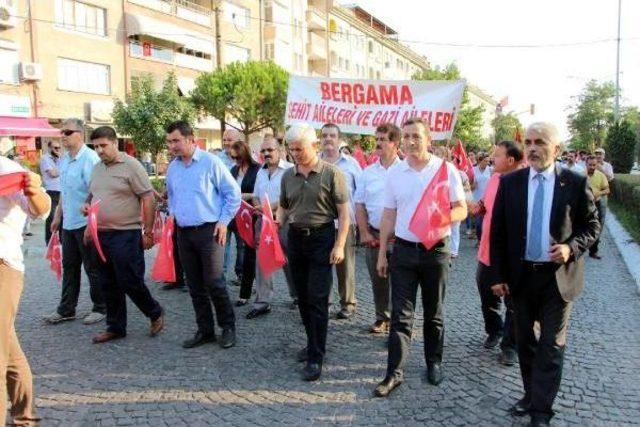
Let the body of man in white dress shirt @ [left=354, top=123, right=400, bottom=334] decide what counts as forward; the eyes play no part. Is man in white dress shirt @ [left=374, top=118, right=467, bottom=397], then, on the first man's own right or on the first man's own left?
on the first man's own left

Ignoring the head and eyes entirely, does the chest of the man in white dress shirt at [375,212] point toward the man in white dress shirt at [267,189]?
no

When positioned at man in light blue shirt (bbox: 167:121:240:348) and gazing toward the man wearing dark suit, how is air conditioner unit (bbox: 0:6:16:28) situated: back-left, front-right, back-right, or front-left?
back-left

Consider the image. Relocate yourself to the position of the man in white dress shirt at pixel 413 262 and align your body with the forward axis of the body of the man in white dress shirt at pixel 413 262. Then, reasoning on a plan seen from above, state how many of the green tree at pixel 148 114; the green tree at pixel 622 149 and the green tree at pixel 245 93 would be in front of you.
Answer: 0

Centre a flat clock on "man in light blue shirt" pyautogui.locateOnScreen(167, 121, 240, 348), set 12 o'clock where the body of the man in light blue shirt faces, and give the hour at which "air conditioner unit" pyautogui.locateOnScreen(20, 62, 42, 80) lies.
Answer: The air conditioner unit is roughly at 4 o'clock from the man in light blue shirt.

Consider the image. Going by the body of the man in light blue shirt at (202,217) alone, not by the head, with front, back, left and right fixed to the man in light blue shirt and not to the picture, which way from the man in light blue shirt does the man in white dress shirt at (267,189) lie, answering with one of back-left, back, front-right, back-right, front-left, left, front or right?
back

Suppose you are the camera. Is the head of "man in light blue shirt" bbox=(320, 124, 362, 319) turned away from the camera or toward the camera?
toward the camera

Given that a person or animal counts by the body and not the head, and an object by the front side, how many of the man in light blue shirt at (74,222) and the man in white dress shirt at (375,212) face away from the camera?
0

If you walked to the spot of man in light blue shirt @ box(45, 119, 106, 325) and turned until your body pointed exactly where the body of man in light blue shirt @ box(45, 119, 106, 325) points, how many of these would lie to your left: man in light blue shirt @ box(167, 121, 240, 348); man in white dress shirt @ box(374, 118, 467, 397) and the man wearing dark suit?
3

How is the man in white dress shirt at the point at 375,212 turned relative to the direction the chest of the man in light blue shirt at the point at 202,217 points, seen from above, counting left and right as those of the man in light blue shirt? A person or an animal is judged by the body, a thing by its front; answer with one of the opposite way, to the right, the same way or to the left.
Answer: the same way

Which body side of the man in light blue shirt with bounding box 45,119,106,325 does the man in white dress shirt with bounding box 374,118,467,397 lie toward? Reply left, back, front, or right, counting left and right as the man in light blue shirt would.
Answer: left

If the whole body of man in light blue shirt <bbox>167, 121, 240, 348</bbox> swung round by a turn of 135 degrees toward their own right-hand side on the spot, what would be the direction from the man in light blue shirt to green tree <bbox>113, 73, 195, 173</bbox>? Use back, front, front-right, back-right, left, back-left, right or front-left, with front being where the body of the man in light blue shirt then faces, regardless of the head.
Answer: front

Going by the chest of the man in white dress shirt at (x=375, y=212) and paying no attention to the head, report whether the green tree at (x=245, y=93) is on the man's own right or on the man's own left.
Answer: on the man's own right

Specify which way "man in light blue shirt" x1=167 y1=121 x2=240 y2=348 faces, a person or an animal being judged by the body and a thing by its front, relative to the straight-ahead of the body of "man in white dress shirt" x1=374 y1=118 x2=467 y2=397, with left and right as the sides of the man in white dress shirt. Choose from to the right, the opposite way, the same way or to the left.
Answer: the same way

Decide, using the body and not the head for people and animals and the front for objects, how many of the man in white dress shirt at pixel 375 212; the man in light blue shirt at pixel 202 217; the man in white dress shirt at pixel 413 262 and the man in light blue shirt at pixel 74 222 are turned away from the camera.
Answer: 0

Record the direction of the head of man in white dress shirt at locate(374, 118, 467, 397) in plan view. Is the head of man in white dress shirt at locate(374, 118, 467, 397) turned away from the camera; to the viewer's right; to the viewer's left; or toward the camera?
toward the camera

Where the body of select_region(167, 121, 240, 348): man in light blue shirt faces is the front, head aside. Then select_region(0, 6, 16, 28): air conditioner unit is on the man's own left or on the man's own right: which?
on the man's own right

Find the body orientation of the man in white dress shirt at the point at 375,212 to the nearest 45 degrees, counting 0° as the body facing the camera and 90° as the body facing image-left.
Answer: approximately 45°

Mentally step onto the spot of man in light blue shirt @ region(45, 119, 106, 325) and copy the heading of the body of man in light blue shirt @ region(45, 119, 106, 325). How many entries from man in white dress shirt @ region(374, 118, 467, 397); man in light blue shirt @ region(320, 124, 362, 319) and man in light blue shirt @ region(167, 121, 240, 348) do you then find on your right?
0

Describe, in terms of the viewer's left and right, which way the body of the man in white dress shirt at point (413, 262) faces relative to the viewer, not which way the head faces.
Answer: facing the viewer

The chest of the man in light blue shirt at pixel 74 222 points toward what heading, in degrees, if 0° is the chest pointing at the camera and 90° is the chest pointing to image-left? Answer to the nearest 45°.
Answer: approximately 45°

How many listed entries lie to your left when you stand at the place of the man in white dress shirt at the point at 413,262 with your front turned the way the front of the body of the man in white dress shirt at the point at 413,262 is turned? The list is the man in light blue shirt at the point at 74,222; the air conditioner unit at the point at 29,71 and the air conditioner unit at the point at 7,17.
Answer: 0

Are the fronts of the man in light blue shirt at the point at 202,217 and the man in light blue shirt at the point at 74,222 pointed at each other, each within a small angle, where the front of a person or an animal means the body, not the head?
no

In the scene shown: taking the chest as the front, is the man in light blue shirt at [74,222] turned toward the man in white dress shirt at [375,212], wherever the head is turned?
no
